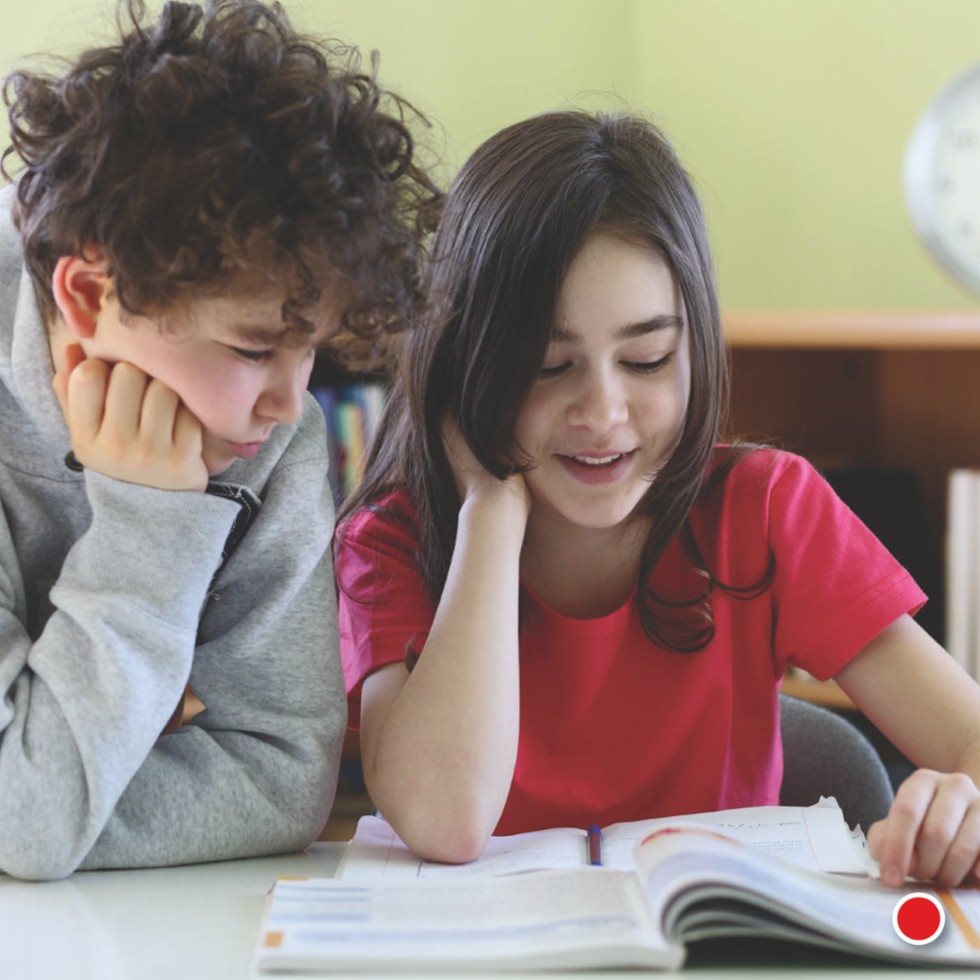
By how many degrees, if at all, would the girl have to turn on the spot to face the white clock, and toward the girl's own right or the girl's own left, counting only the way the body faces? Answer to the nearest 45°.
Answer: approximately 180°

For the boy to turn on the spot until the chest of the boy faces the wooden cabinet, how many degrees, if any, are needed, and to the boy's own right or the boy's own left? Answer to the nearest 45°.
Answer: approximately 90° to the boy's own left

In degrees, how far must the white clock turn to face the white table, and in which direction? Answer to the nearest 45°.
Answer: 0° — it already faces it

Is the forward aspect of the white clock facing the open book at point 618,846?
yes

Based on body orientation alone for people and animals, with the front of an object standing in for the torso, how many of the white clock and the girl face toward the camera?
2

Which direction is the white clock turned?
toward the camera

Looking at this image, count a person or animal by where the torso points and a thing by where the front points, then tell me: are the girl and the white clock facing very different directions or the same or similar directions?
same or similar directions

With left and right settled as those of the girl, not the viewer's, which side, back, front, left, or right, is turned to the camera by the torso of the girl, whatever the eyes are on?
front

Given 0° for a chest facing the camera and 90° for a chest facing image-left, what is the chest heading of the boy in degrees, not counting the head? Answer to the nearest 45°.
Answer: approximately 315°

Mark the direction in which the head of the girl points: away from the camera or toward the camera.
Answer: toward the camera

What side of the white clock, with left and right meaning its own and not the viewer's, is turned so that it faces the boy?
front

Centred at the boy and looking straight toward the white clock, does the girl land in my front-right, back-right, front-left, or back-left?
front-right

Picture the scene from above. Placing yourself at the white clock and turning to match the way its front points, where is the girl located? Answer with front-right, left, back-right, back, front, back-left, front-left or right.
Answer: front

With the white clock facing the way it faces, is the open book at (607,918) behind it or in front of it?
in front

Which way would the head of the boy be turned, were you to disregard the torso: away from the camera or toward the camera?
toward the camera
